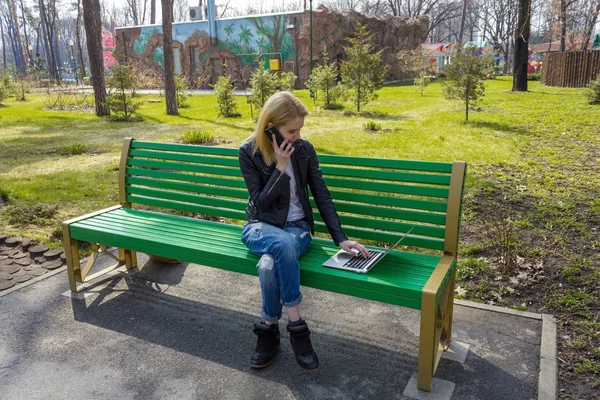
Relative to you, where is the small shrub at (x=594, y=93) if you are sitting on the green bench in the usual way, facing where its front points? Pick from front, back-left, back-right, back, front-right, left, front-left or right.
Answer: back

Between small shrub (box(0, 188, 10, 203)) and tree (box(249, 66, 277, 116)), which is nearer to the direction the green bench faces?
the small shrub

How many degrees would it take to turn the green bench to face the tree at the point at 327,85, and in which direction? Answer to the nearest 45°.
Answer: approximately 135° to its right

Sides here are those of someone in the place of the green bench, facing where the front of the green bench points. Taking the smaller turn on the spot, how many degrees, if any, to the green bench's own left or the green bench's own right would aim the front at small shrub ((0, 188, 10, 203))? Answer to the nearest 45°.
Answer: approximately 90° to the green bench's own right

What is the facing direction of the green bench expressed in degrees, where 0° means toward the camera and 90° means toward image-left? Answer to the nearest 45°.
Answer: approximately 45°

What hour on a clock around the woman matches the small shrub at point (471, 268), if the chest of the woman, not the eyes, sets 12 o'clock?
The small shrub is roughly at 8 o'clock from the woman.

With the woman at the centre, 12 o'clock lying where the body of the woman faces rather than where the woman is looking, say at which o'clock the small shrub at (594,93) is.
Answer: The small shrub is roughly at 7 o'clock from the woman.

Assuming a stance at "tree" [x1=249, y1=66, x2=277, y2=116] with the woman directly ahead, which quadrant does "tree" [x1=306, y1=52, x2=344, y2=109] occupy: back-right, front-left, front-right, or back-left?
back-left

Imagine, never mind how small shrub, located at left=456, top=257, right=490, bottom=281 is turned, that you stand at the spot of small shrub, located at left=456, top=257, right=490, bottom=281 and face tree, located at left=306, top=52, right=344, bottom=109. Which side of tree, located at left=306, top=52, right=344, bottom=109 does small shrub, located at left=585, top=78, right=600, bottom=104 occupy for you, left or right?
right

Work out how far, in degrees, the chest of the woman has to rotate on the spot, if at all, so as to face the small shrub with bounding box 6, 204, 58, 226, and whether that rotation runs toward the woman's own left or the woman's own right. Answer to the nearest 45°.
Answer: approximately 135° to the woman's own right

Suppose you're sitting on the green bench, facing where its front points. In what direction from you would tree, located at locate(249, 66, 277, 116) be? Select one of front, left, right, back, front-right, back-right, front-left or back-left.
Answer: back-right

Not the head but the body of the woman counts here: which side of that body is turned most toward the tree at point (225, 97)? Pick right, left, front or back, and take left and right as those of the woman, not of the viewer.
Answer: back

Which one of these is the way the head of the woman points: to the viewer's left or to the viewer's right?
to the viewer's right

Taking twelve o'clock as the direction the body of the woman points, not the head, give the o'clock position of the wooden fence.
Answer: The wooden fence is roughly at 7 o'clock from the woman.
